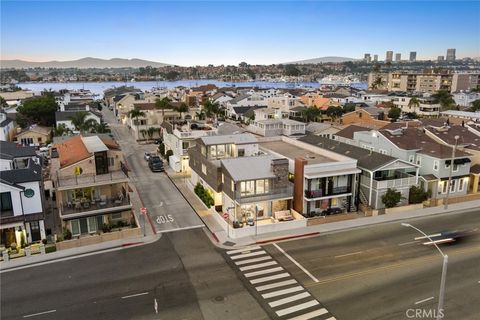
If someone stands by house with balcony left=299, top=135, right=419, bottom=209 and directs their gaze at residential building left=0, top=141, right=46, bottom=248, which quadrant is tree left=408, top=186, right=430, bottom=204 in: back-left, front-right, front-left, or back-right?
back-left

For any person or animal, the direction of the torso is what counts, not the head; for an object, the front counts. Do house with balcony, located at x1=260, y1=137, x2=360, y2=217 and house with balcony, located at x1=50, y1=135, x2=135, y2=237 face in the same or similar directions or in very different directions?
same or similar directions

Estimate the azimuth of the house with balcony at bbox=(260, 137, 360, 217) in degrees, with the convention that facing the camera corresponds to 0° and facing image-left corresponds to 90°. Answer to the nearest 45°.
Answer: approximately 315°

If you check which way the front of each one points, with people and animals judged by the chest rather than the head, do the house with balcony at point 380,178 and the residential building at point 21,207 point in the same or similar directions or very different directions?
same or similar directions

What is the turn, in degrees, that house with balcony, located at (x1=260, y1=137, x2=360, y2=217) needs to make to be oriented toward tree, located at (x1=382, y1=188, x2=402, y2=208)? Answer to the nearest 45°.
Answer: approximately 45° to its left

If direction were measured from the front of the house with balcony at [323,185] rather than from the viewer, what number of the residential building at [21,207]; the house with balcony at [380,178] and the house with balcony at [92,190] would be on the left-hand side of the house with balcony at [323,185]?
1

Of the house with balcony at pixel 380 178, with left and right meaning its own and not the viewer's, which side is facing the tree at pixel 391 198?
front

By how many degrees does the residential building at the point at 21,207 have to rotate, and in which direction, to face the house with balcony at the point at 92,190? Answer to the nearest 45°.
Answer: approximately 90° to its left

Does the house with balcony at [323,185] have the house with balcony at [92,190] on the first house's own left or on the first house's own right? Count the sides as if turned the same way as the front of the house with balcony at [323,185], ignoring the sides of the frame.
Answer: on the first house's own right

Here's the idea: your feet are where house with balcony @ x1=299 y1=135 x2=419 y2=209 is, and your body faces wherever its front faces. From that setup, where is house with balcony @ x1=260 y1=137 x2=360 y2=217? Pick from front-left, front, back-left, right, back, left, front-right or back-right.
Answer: right

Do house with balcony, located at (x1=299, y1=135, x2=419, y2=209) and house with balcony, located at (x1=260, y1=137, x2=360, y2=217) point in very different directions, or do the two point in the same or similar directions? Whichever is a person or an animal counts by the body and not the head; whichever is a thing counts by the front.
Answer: same or similar directions

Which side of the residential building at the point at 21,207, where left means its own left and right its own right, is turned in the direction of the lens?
front

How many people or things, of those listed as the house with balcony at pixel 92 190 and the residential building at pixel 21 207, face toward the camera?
2

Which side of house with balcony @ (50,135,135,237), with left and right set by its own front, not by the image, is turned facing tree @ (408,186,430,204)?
left

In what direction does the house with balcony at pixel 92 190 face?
toward the camera
